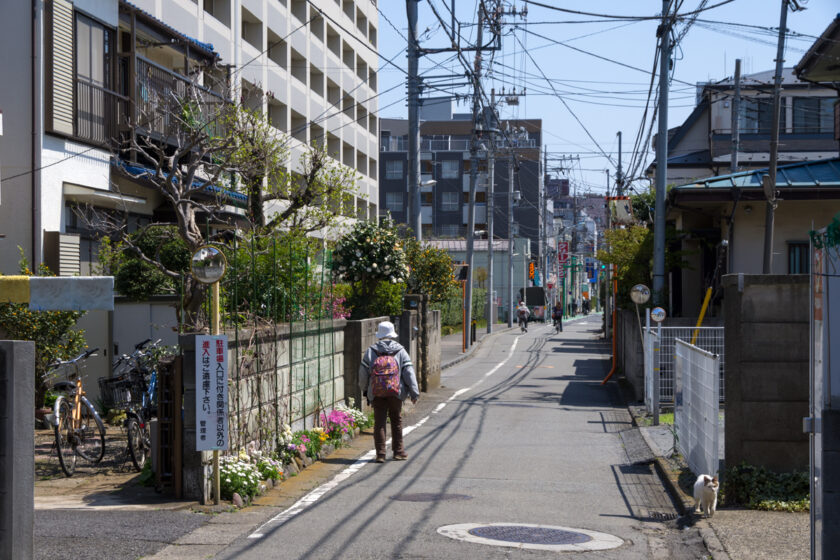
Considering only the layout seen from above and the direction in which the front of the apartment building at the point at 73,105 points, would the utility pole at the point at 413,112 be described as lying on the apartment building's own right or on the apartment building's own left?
on the apartment building's own left

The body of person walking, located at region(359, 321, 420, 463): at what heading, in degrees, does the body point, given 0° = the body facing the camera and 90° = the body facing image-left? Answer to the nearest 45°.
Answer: approximately 180°

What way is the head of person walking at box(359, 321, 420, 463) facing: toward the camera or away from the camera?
away from the camera

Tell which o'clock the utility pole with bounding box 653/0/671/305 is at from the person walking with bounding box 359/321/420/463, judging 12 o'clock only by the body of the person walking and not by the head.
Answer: The utility pole is roughly at 1 o'clock from the person walking.

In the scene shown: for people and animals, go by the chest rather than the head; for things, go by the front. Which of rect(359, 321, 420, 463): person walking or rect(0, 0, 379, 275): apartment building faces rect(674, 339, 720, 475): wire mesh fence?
the apartment building

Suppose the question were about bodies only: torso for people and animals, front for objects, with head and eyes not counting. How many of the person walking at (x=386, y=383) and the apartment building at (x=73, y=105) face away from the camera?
1

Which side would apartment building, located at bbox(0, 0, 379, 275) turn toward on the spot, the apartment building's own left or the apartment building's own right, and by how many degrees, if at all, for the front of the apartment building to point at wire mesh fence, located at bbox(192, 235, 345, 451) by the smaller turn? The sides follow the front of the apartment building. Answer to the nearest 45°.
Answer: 0° — it already faces it

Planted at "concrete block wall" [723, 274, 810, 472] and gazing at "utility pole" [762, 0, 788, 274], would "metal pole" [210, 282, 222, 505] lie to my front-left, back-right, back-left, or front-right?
back-left

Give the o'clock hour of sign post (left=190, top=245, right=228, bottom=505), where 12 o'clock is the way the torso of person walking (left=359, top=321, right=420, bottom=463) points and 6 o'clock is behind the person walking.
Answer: The sign post is roughly at 7 o'clock from the person walking.

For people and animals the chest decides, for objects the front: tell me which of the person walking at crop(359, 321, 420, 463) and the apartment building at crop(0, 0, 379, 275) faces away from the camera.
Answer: the person walking

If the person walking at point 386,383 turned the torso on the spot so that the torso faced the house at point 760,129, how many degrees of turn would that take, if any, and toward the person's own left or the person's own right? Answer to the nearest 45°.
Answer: approximately 45° to the person's own right

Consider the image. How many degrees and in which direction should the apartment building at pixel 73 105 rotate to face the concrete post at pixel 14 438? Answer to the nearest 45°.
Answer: approximately 45° to its right

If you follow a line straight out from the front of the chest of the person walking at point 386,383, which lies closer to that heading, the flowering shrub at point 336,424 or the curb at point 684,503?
the flowering shrub

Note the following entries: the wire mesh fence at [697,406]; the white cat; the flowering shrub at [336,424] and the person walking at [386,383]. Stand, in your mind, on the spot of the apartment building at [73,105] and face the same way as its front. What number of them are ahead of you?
4

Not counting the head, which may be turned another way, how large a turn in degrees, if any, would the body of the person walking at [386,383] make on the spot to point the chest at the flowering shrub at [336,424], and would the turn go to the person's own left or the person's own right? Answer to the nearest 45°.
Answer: approximately 45° to the person's own left
